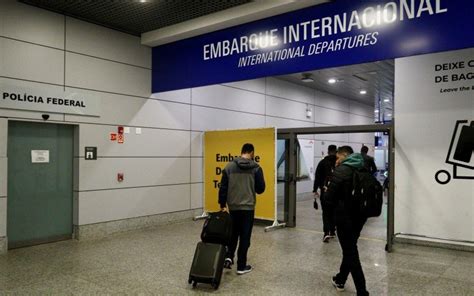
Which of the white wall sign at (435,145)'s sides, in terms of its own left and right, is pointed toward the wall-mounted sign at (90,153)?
right

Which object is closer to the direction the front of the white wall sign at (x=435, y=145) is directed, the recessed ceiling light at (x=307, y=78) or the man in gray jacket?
the man in gray jacket

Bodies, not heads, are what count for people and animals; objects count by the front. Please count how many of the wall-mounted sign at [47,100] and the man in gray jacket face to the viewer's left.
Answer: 0

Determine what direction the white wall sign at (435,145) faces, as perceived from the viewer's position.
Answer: facing the viewer and to the left of the viewer

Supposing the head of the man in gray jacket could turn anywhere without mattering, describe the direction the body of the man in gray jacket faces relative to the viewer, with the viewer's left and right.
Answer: facing away from the viewer and to the right of the viewer

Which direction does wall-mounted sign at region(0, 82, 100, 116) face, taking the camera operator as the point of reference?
facing the viewer and to the right of the viewer

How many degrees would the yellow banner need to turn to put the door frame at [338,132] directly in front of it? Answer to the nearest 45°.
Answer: approximately 90° to its left

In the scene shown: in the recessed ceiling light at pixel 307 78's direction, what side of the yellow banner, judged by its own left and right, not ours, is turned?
back
